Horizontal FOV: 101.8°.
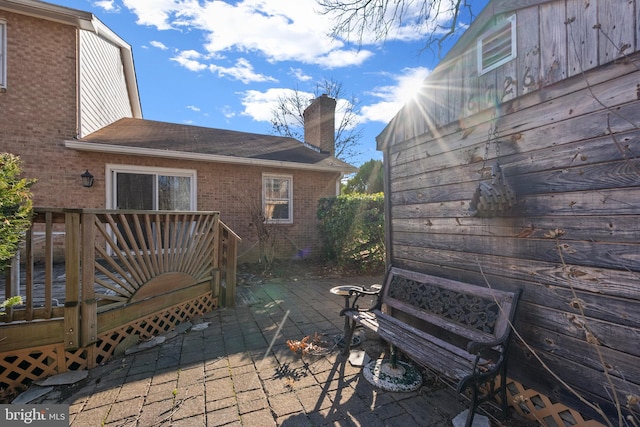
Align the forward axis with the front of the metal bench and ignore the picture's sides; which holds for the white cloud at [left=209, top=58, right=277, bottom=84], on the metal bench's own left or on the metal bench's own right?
on the metal bench's own right

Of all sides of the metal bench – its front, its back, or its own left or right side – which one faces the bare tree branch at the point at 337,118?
right

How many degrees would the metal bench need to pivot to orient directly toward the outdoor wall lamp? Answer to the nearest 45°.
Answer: approximately 45° to its right

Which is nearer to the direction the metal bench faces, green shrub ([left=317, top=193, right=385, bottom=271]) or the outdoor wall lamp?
the outdoor wall lamp

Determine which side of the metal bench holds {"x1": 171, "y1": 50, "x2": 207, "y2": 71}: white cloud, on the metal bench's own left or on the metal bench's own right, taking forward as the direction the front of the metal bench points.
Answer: on the metal bench's own right

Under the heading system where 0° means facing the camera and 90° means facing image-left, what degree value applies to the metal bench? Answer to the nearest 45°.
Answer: approximately 45°
